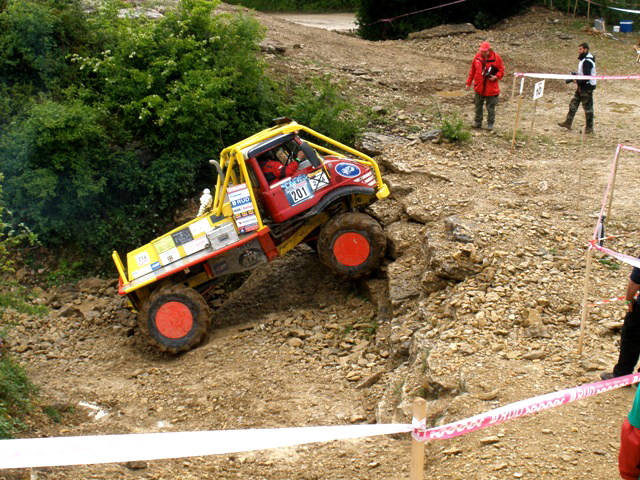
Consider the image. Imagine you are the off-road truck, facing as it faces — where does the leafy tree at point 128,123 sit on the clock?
The leafy tree is roughly at 8 o'clock from the off-road truck.

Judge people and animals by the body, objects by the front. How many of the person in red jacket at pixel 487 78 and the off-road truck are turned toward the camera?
1

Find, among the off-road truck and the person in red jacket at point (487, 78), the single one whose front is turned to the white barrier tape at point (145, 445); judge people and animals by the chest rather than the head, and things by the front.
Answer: the person in red jacket

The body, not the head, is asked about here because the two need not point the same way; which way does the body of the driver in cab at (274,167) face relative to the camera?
to the viewer's right

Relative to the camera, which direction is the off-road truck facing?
to the viewer's right

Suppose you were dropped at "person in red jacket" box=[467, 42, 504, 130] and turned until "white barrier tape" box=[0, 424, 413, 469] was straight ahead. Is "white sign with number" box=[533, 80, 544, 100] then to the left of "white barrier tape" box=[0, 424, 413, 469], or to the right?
left

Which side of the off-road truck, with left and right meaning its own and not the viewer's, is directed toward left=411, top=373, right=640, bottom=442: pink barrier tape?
right

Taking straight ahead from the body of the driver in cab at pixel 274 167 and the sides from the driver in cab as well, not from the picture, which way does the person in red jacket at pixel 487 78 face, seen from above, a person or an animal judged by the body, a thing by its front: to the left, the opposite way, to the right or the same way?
to the right

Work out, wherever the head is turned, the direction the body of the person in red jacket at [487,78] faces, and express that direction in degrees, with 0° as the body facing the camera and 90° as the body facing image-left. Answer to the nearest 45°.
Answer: approximately 0°

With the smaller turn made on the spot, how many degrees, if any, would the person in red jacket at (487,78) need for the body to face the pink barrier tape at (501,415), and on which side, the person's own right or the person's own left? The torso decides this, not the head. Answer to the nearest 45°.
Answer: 0° — they already face it

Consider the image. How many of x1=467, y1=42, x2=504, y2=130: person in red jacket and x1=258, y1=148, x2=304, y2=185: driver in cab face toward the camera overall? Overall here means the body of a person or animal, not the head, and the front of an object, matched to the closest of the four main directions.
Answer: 1

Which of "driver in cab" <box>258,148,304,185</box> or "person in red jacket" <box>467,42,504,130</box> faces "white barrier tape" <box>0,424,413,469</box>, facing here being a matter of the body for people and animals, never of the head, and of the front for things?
the person in red jacket

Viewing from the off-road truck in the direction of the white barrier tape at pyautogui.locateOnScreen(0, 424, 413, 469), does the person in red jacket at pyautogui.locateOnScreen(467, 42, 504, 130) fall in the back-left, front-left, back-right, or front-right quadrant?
back-left

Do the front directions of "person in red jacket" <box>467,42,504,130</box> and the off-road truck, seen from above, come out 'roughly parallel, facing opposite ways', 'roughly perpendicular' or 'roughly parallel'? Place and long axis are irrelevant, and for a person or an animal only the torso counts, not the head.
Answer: roughly perpendicular

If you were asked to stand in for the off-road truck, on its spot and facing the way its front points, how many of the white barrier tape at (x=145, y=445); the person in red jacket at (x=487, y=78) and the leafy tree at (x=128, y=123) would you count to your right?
1

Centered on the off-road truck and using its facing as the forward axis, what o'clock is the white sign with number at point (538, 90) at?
The white sign with number is roughly at 11 o'clock from the off-road truck.

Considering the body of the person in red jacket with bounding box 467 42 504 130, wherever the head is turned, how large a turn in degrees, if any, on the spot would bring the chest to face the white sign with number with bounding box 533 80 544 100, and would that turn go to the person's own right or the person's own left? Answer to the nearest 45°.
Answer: approximately 45° to the person's own left
